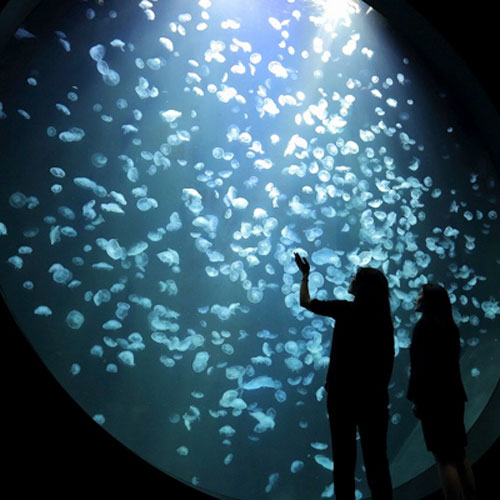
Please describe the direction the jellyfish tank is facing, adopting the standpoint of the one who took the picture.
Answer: facing the viewer

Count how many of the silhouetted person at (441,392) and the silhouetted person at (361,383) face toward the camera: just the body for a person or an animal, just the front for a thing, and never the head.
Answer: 0

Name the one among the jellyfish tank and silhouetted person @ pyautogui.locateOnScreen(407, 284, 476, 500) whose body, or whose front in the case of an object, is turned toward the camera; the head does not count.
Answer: the jellyfish tank

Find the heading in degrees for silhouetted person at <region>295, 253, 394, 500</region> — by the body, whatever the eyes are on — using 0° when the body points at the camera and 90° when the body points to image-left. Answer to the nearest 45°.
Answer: approximately 135°

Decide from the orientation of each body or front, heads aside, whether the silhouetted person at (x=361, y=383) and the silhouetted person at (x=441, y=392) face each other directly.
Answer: no

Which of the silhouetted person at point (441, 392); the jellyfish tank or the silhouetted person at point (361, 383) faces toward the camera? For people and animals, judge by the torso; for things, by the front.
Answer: the jellyfish tank

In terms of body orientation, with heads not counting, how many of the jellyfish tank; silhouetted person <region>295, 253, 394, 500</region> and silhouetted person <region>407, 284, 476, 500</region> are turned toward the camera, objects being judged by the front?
1

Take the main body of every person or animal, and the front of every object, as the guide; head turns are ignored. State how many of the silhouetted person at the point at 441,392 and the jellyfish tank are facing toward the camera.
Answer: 1

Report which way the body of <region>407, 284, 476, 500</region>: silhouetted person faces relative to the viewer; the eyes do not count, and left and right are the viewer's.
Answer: facing away from the viewer and to the left of the viewer
